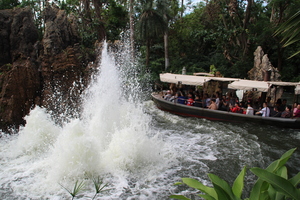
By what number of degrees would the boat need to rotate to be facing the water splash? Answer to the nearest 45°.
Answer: approximately 45° to its left

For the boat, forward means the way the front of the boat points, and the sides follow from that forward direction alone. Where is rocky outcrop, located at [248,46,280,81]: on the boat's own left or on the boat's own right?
on the boat's own right

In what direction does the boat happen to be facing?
to the viewer's left

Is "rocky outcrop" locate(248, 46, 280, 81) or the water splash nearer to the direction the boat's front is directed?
the water splash

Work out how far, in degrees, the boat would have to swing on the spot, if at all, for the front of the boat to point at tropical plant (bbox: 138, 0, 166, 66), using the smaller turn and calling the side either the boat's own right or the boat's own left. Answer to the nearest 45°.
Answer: approximately 45° to the boat's own right

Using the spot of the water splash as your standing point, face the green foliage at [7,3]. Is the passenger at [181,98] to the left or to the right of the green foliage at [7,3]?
right

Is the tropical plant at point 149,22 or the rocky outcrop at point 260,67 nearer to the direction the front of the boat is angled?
the tropical plant

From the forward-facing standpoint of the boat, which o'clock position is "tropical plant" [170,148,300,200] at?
The tropical plant is roughly at 9 o'clock from the boat.
